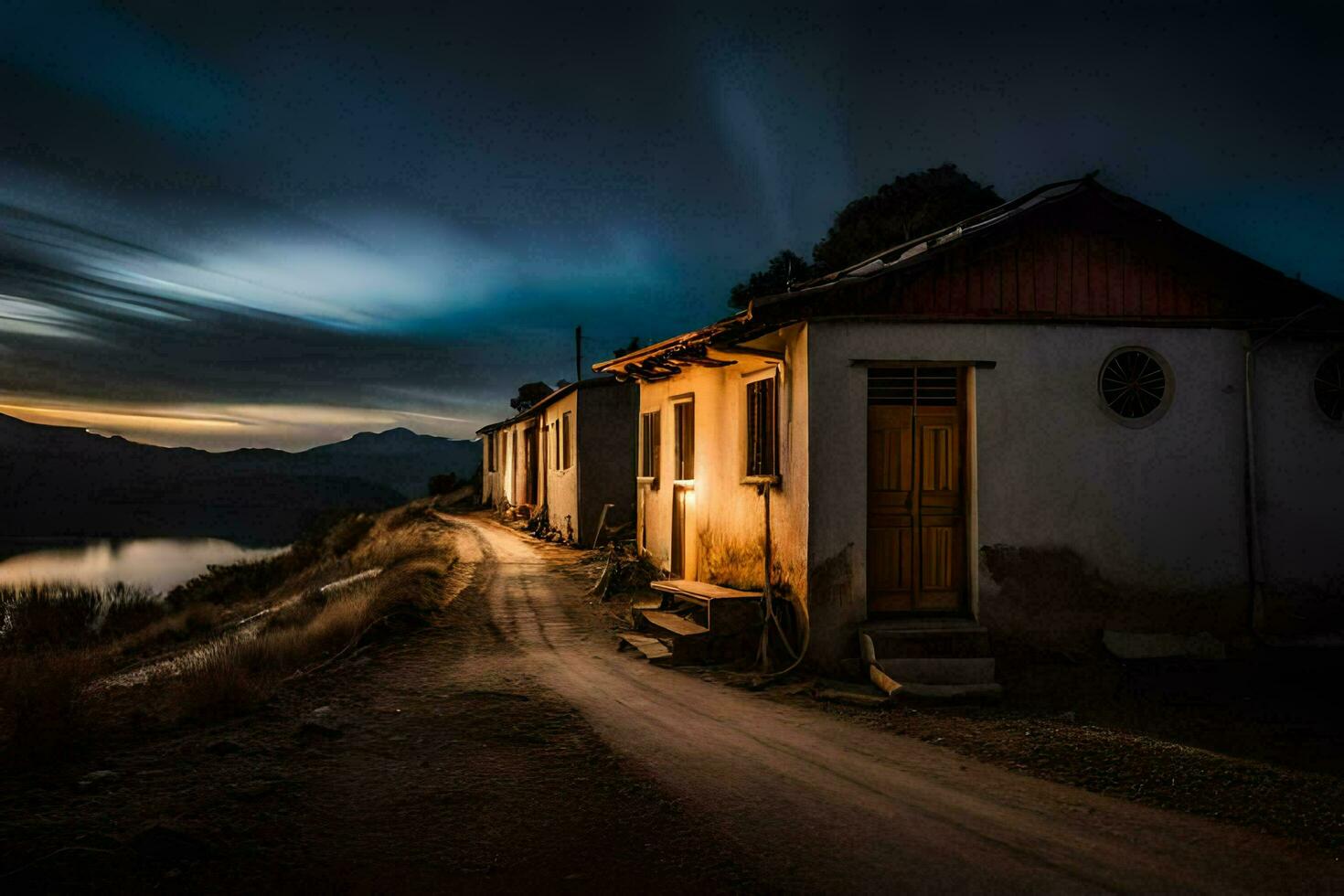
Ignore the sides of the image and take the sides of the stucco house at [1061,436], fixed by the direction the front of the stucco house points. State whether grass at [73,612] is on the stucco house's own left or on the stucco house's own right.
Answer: on the stucco house's own right

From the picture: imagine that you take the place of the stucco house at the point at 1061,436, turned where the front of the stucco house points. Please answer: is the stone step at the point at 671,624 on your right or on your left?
on your right

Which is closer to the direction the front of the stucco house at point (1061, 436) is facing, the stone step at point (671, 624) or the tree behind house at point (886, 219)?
the stone step

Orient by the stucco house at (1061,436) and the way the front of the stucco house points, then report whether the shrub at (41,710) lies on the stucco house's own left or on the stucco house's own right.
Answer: on the stucco house's own right

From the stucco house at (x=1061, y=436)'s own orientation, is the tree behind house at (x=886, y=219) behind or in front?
behind

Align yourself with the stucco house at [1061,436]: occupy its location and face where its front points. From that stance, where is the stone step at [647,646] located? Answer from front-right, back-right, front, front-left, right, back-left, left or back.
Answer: right

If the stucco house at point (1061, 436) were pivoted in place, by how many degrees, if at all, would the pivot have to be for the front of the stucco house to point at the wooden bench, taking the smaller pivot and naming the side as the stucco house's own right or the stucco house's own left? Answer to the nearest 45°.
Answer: approximately 90° to the stucco house's own right

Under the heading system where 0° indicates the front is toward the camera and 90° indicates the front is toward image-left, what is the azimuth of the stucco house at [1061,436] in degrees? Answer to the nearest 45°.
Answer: approximately 0°
